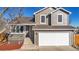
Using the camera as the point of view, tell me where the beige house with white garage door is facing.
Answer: facing the viewer
